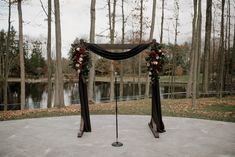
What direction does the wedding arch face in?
toward the camera
